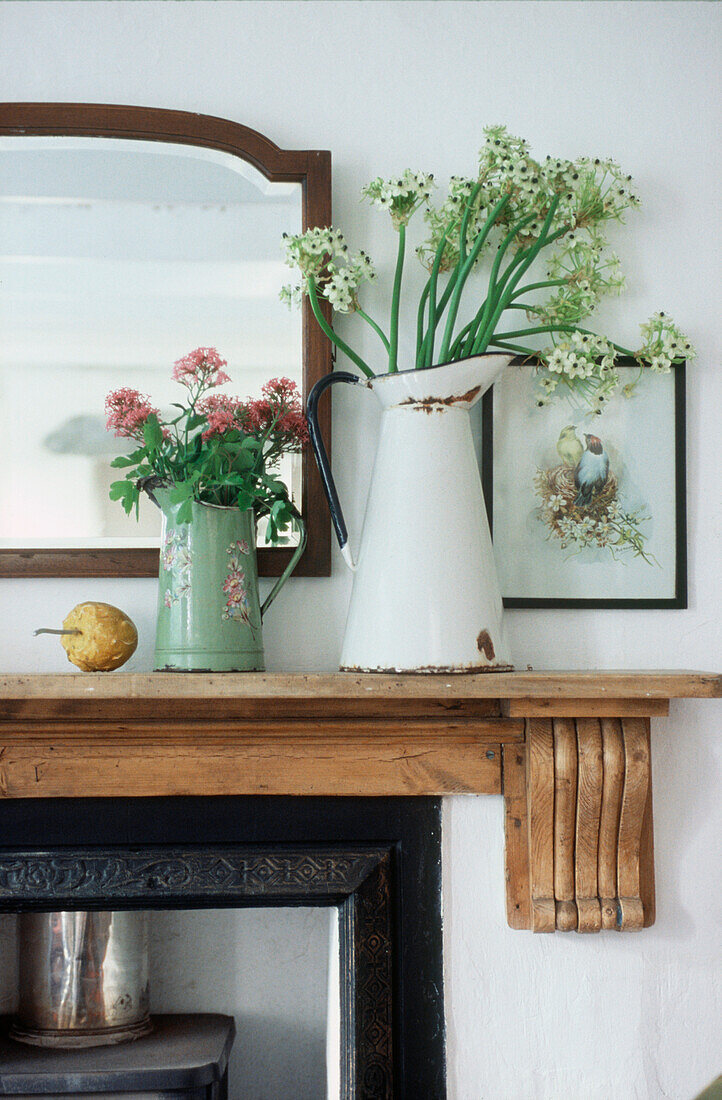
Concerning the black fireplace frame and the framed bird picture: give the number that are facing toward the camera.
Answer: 2

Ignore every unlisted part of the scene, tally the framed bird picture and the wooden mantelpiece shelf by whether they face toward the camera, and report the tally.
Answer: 2

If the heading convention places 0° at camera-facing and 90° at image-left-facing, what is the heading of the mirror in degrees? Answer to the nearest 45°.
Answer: approximately 0°

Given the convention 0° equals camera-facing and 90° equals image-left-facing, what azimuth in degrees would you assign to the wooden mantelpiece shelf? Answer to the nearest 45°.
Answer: approximately 0°
